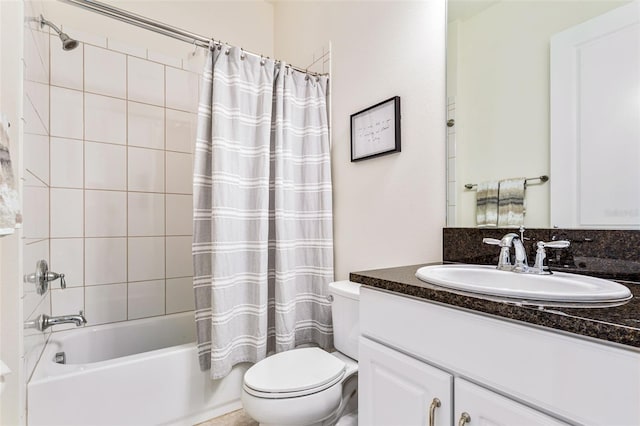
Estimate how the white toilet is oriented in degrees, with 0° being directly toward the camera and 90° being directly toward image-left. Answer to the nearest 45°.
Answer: approximately 45°
